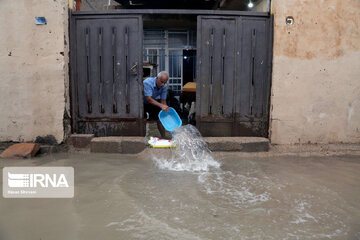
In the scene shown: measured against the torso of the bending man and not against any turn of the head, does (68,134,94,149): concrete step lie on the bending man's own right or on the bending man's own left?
on the bending man's own right

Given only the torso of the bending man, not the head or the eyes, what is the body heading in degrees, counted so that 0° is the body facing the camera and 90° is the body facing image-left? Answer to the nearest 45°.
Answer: approximately 315°

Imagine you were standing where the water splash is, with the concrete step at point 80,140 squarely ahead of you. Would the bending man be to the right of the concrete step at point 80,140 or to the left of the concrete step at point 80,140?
right

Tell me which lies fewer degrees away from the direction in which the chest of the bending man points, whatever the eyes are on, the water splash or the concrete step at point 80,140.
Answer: the water splash
